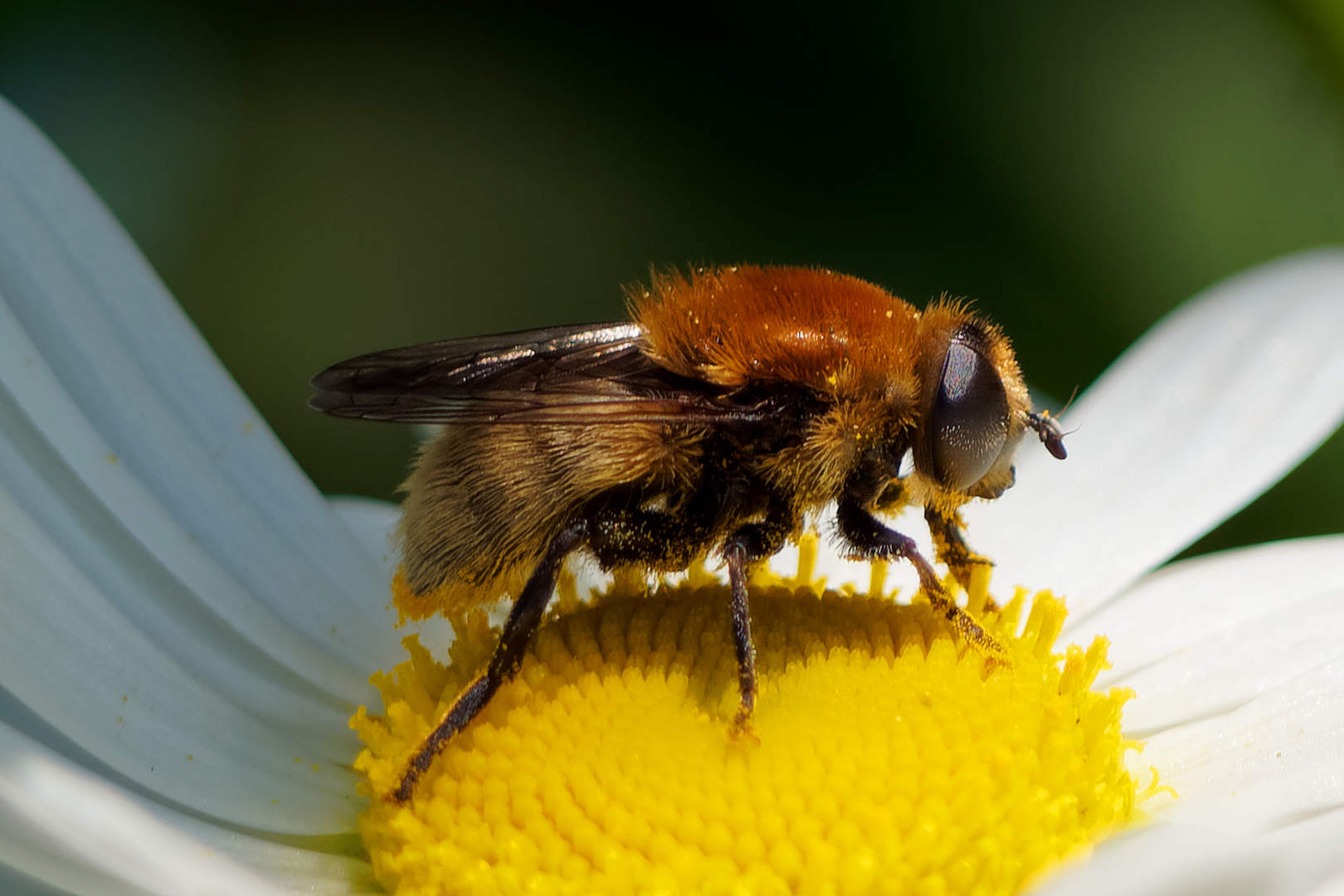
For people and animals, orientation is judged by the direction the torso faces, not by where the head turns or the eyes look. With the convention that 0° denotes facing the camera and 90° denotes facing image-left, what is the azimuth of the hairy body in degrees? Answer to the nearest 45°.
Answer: approximately 270°
